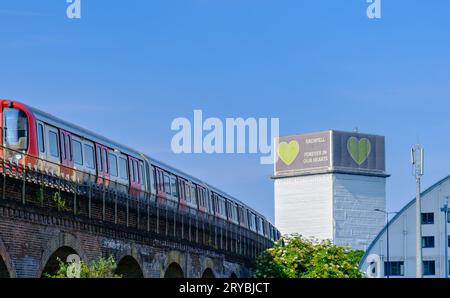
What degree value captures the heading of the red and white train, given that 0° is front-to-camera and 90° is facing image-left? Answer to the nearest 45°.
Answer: approximately 45°
